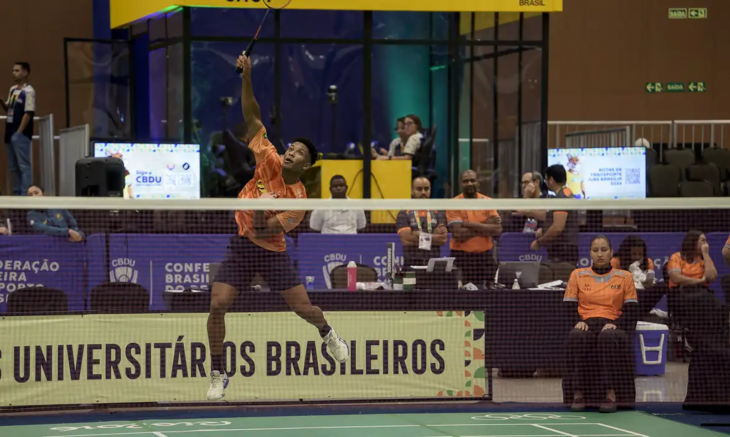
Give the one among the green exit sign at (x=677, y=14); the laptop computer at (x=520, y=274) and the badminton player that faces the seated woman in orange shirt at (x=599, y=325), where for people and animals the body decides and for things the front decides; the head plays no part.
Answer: the green exit sign

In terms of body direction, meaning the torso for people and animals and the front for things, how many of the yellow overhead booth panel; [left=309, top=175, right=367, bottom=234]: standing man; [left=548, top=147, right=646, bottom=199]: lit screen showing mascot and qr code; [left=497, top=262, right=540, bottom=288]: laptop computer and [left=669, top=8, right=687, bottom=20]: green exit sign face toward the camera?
4

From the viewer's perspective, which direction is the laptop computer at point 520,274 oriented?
away from the camera

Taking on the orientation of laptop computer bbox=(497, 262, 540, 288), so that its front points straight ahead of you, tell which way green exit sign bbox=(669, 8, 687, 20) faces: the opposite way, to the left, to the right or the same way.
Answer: the opposite way

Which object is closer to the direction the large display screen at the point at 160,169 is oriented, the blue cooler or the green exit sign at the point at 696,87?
the blue cooler

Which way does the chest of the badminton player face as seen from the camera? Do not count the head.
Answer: toward the camera

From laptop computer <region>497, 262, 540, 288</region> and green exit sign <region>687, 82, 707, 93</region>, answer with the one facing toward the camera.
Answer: the green exit sign

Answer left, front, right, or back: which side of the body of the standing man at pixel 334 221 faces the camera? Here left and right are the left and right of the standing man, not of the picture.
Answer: front

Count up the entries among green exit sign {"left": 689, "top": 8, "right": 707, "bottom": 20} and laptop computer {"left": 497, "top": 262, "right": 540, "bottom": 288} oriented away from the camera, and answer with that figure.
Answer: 1

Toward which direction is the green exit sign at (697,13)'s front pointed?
toward the camera

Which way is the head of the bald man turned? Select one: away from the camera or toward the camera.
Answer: toward the camera

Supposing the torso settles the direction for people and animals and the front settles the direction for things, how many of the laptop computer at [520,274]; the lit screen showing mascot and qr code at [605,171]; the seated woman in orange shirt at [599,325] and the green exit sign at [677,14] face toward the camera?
3

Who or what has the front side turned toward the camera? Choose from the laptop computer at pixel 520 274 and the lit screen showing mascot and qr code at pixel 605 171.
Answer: the lit screen showing mascot and qr code

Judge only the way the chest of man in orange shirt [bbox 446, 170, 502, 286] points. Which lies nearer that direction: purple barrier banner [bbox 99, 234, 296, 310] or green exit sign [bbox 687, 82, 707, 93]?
the purple barrier banner

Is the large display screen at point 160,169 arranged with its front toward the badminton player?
yes

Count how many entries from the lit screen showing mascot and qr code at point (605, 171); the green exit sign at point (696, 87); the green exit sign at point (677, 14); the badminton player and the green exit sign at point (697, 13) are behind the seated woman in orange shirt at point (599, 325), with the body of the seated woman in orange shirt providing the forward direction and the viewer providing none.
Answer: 4

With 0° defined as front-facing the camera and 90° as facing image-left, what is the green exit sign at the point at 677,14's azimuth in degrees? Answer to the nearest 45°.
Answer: approximately 0°
